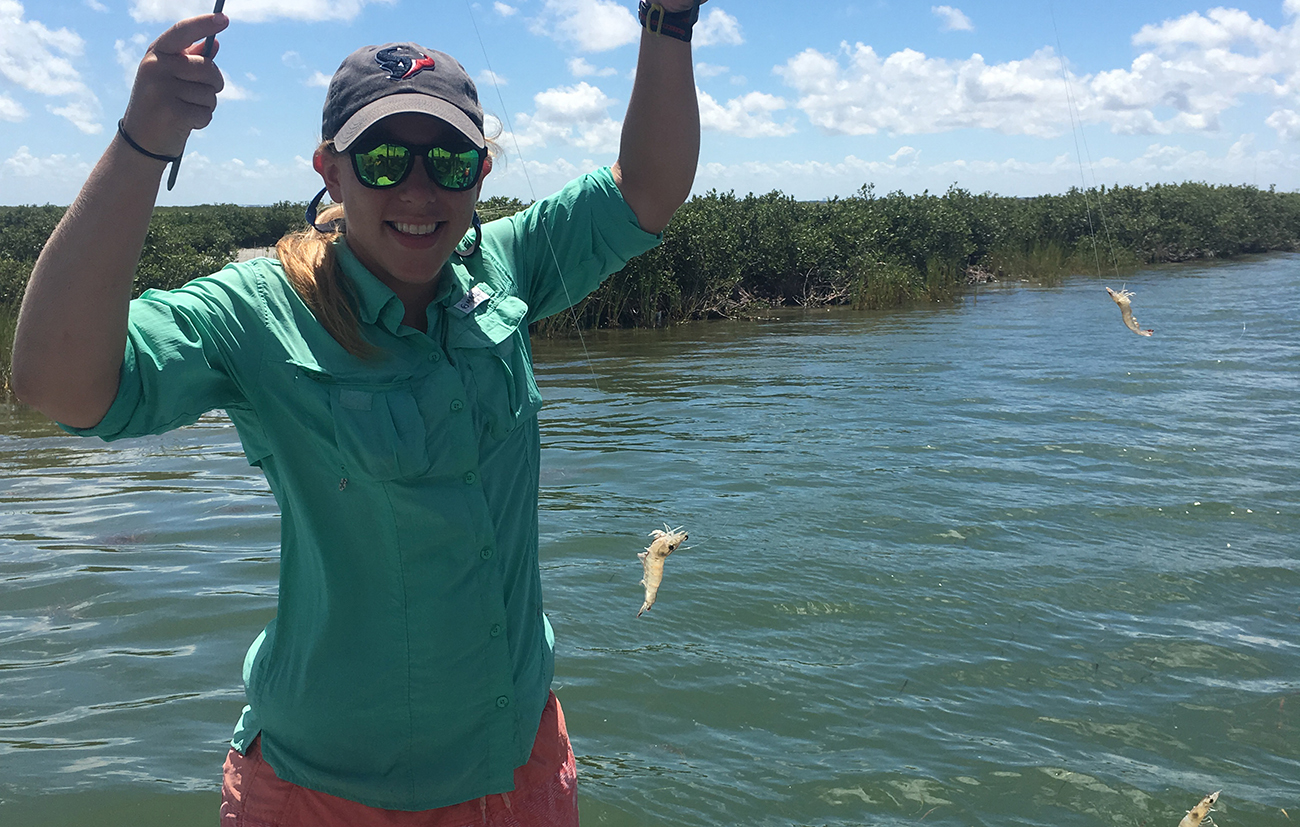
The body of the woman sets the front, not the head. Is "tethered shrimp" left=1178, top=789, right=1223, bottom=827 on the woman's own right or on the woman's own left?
on the woman's own left

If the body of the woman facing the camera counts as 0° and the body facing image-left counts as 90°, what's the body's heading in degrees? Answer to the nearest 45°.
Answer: approximately 315°
